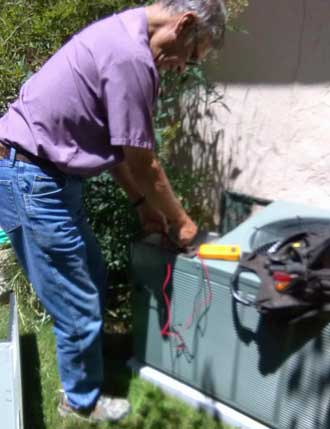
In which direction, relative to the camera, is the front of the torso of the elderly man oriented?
to the viewer's right

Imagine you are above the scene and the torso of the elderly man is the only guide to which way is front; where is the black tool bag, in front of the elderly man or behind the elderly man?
in front

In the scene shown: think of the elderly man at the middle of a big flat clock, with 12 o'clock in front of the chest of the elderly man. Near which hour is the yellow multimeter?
The yellow multimeter is roughly at 12 o'clock from the elderly man.

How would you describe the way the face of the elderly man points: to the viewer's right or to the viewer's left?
to the viewer's right
